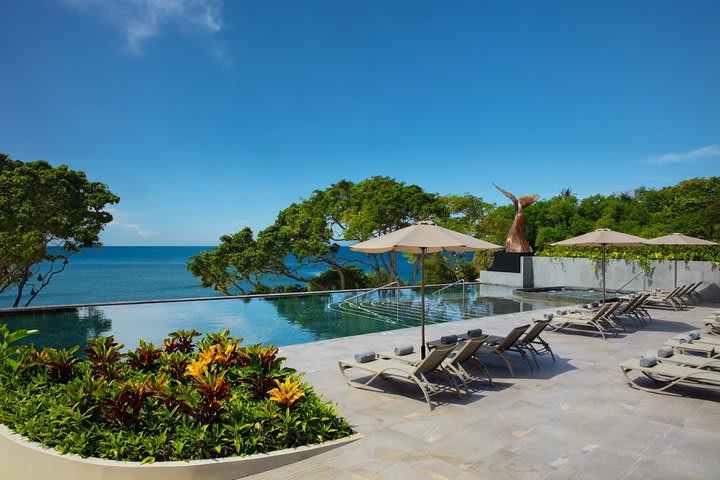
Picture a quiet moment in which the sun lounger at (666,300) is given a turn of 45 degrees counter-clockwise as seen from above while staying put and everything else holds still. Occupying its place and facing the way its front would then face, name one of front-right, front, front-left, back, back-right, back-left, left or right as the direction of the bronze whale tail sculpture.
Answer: right

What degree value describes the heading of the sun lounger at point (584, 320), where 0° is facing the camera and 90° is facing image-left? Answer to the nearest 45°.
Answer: approximately 90°

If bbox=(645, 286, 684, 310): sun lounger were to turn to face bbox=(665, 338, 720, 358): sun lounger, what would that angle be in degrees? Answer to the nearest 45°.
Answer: approximately 90° to its left

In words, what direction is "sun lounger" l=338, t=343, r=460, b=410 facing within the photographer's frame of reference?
facing away from the viewer and to the left of the viewer

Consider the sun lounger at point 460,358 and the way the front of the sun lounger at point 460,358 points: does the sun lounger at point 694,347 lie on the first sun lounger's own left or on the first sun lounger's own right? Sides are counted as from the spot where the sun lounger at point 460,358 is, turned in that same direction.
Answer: on the first sun lounger's own right

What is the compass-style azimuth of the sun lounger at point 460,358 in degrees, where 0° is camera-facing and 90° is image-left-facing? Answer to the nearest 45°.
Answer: approximately 135°

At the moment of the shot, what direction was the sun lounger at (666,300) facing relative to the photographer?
facing to the left of the viewer

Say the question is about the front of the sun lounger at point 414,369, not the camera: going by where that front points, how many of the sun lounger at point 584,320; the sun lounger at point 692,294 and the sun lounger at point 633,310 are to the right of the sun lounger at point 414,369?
3

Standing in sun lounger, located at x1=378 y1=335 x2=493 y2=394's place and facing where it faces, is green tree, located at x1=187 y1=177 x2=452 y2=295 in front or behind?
in front

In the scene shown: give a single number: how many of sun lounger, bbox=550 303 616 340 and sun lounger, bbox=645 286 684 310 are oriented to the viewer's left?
2

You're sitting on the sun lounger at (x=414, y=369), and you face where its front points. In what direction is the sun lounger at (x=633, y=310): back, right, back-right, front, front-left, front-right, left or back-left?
right
